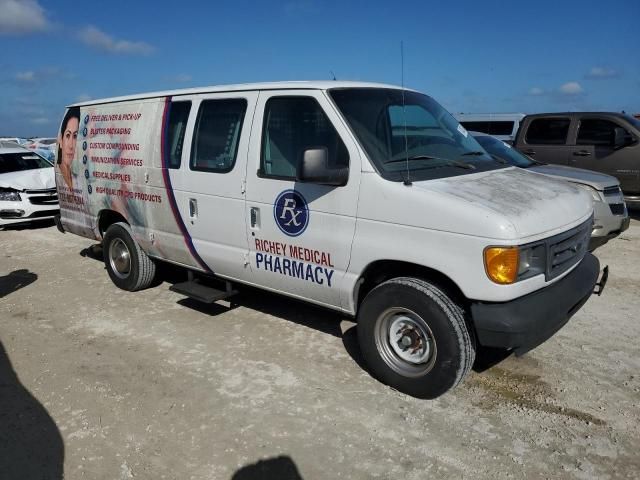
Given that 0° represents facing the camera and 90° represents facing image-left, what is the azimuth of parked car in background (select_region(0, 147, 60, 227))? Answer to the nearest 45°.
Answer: approximately 315°

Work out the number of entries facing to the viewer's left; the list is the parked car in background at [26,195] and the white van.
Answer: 0

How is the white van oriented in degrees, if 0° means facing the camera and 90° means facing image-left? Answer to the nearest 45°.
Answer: approximately 315°

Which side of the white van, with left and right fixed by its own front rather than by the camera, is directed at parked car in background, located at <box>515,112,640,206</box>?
left

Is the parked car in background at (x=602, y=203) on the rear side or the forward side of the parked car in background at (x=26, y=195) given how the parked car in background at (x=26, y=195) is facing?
on the forward side

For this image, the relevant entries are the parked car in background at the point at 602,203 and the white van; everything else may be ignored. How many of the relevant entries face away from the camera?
0

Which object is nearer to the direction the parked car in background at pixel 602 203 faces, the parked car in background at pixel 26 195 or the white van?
the white van

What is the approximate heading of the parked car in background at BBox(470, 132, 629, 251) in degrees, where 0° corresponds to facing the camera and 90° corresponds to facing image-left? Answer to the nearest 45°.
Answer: approximately 315°
